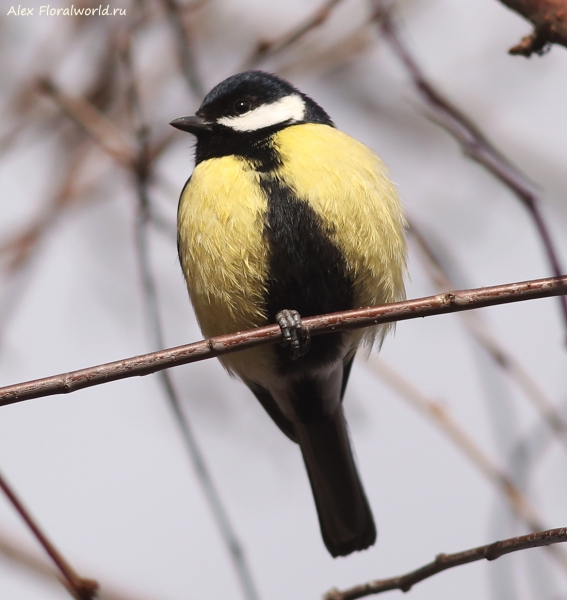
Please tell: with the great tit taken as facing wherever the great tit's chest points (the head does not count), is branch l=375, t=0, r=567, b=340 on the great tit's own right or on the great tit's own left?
on the great tit's own left

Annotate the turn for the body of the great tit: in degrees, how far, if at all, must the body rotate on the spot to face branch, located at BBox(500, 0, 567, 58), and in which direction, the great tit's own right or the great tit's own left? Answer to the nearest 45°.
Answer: approximately 90° to the great tit's own left

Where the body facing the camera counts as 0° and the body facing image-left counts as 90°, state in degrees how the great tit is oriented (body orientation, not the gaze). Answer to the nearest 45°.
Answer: approximately 45°
